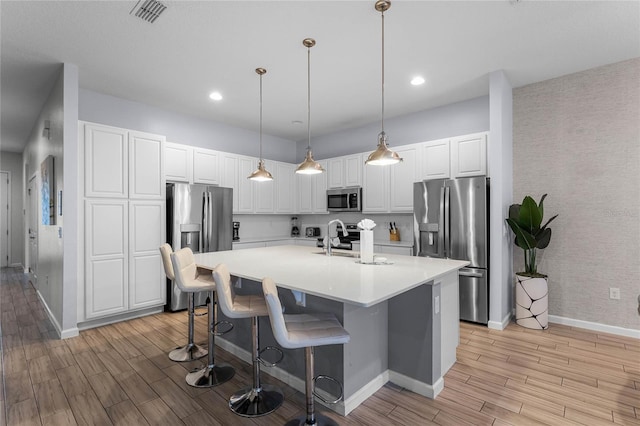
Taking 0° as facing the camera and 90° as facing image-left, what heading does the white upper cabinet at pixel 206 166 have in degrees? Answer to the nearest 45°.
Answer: approximately 315°

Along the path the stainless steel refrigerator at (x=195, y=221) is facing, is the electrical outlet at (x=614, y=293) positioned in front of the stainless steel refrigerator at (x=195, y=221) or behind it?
in front

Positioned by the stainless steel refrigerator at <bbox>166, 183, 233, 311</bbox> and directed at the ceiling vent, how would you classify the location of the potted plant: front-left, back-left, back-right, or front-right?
front-left

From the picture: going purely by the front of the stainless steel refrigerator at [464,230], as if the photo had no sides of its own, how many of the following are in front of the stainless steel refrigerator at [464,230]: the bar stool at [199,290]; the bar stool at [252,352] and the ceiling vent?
3

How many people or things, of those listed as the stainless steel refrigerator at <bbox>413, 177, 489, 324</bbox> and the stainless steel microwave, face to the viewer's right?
0

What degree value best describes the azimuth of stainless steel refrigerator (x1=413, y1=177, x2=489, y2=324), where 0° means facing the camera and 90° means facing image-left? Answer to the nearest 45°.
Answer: approximately 45°

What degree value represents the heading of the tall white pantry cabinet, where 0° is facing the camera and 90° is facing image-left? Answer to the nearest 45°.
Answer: approximately 315°

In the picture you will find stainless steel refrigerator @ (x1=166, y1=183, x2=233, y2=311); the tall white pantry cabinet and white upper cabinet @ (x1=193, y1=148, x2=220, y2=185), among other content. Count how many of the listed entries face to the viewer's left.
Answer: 0

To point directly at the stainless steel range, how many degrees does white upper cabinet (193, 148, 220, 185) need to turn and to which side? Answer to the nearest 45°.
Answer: approximately 45° to its left

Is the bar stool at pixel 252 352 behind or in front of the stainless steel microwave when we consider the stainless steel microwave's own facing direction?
in front

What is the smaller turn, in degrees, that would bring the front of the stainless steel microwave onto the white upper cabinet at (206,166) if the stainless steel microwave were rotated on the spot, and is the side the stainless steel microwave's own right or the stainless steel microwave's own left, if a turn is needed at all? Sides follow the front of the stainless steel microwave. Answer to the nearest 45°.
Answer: approximately 45° to the stainless steel microwave's own right

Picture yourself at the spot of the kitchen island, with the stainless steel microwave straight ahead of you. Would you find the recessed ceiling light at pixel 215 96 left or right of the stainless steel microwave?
left
